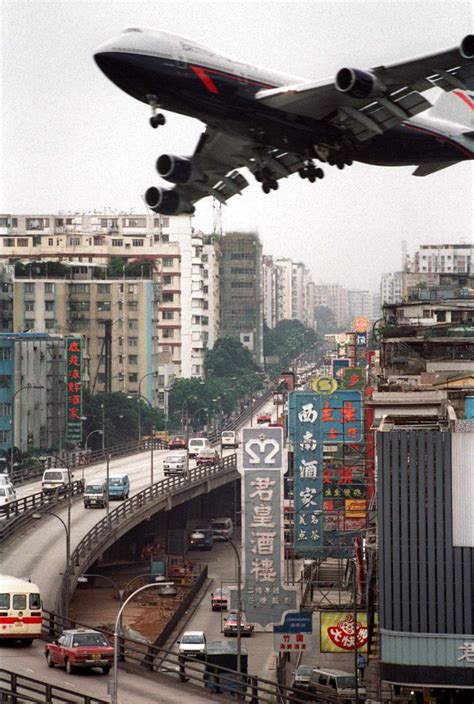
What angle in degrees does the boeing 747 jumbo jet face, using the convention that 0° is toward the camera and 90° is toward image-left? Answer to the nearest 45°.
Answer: approximately 45°
